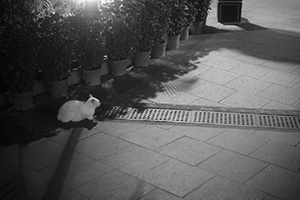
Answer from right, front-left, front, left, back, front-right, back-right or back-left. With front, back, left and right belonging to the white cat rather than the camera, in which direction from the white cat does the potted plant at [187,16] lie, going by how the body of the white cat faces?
front-left

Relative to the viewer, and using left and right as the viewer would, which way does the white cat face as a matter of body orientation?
facing to the right of the viewer

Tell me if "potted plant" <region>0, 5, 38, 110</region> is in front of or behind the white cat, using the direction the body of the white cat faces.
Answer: behind

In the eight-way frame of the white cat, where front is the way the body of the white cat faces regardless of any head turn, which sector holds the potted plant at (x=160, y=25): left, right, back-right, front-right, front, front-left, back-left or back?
front-left

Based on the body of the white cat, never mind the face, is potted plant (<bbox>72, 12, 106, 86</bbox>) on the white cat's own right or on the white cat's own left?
on the white cat's own left
